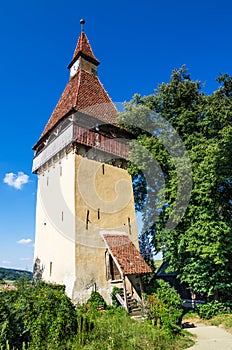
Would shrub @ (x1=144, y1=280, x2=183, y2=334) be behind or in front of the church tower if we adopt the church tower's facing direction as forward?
in front

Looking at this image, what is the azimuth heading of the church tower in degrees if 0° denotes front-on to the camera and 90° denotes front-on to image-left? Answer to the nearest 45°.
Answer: approximately 315°

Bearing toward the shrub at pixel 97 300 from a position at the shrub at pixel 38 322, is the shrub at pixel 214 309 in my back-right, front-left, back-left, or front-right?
front-right

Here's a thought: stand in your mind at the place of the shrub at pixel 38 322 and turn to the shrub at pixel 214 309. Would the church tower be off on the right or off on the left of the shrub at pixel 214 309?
left

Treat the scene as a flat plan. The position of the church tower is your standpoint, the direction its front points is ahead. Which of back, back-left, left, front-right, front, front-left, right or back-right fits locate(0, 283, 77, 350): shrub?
front-right
